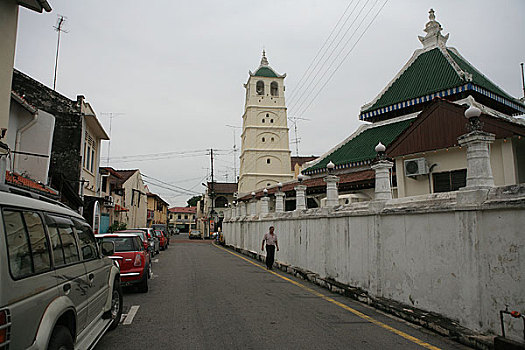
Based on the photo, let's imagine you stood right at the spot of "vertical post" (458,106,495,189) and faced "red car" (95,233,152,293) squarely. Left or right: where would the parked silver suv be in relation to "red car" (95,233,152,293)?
left

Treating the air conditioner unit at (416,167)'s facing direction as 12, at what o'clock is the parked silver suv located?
The parked silver suv is roughly at 11 o'clock from the air conditioner unit.

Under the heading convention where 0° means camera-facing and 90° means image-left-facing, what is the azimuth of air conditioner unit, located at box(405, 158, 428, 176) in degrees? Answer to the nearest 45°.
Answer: approximately 45°

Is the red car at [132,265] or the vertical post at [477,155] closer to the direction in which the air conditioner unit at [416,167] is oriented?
the red car

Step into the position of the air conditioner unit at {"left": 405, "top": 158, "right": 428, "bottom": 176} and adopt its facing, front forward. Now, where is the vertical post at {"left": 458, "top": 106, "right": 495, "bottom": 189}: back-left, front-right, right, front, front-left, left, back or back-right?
front-left

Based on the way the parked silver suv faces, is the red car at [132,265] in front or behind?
in front

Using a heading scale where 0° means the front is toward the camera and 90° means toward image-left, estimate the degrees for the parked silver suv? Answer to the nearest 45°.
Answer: approximately 225°

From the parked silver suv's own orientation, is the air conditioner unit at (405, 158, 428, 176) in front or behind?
in front
